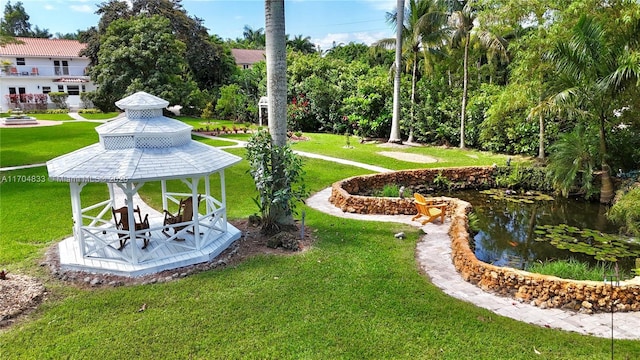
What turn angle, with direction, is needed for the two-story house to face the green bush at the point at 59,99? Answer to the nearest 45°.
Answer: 0° — it already faces it

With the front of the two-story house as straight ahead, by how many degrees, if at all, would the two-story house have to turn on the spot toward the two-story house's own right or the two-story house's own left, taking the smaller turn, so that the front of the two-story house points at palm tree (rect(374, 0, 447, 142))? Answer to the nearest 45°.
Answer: approximately 45° to the two-story house's own left

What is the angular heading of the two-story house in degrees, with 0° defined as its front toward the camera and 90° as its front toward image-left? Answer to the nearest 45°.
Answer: approximately 0°

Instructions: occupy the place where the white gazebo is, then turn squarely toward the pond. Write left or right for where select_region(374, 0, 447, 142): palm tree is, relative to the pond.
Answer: left

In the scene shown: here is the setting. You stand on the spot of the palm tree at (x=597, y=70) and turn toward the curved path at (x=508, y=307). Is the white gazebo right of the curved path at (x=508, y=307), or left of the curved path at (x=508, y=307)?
right
